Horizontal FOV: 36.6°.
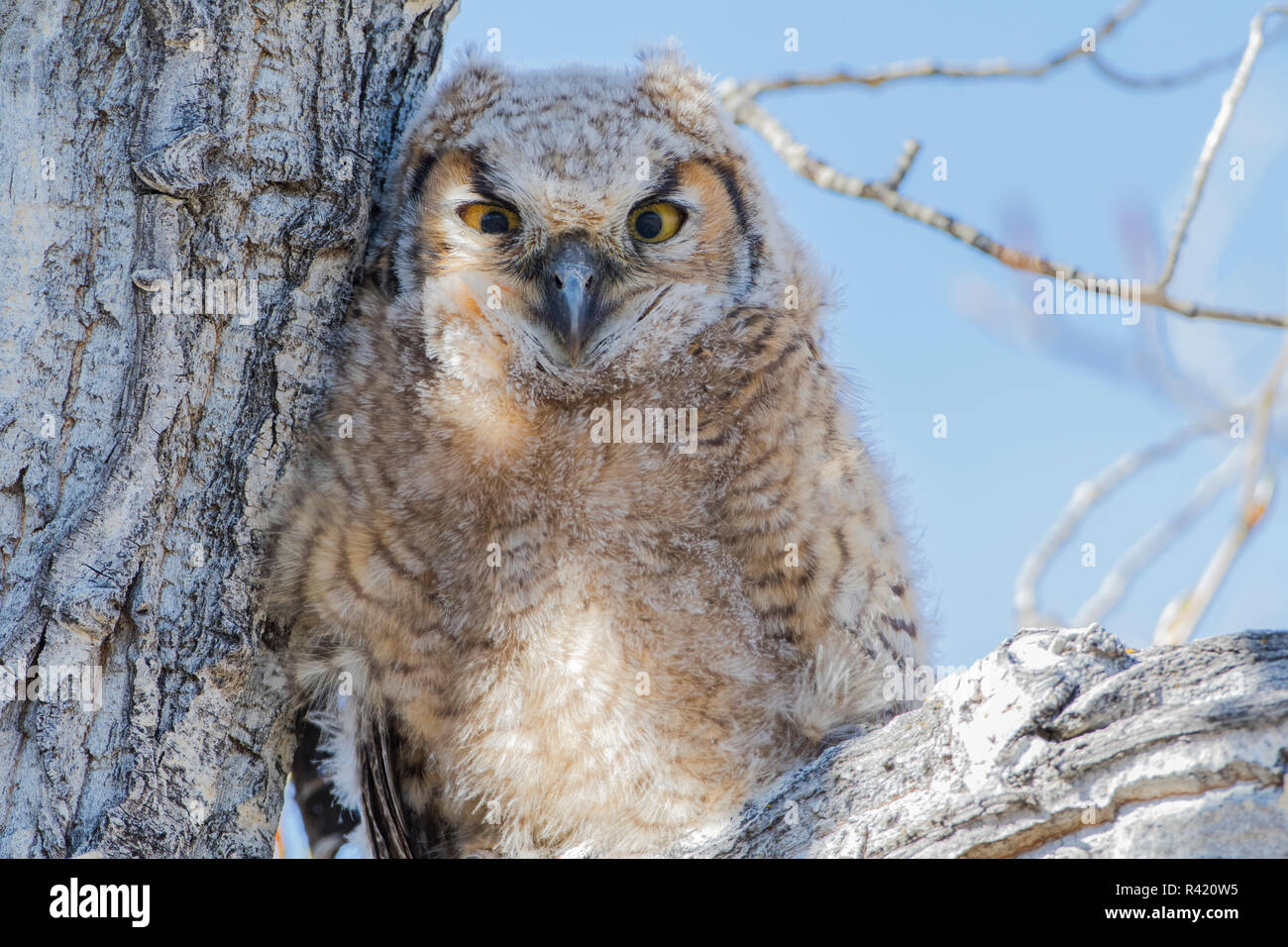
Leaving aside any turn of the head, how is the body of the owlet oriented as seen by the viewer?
toward the camera

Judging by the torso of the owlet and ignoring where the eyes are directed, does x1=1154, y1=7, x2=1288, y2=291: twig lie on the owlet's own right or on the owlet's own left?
on the owlet's own left

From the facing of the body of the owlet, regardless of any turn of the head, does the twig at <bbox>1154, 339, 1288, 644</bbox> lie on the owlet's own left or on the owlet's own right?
on the owlet's own left

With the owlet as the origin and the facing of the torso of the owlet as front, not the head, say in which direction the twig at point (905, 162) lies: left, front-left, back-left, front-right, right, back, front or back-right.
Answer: back-left
